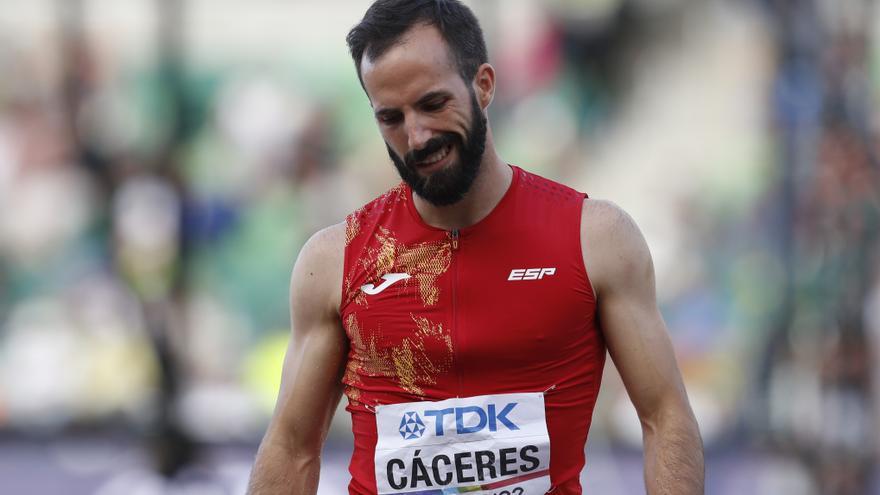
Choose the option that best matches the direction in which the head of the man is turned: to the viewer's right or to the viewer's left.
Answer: to the viewer's left

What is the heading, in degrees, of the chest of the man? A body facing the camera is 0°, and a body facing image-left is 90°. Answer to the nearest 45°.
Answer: approximately 0°
